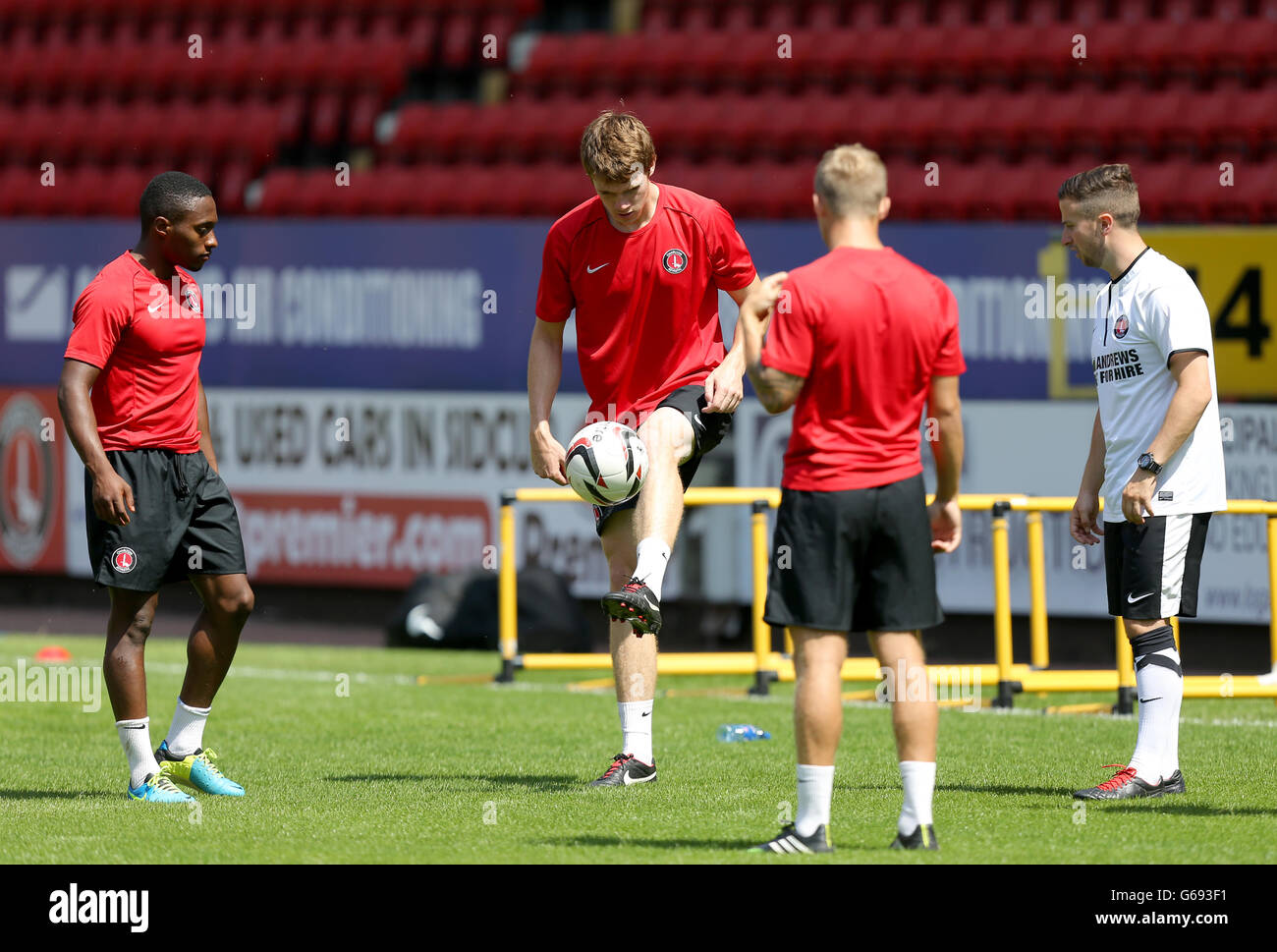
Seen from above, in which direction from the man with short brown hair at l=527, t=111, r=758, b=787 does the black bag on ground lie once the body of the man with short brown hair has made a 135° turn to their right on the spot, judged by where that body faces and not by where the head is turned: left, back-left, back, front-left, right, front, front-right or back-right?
front-right

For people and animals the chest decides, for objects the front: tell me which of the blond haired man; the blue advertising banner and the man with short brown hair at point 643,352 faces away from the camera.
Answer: the blond haired man

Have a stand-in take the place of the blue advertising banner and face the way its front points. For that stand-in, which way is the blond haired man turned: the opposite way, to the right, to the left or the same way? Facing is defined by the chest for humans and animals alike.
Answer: the opposite way

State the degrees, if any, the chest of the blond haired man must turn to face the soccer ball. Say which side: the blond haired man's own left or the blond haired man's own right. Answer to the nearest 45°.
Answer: approximately 45° to the blond haired man's own left

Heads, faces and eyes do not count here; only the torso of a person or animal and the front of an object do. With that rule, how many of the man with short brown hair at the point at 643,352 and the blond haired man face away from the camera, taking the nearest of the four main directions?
1

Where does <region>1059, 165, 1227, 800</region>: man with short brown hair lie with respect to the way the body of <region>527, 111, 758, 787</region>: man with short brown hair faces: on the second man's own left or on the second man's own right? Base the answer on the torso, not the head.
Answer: on the second man's own left

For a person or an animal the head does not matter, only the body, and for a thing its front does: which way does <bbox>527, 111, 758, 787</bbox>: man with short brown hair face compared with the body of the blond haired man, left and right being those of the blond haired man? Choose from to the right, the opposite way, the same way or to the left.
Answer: the opposite way

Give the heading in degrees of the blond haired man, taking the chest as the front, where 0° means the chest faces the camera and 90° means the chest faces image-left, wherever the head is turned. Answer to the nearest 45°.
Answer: approximately 180°

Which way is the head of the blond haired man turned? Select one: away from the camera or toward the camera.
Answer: away from the camera

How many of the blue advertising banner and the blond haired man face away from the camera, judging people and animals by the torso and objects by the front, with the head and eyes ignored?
1
